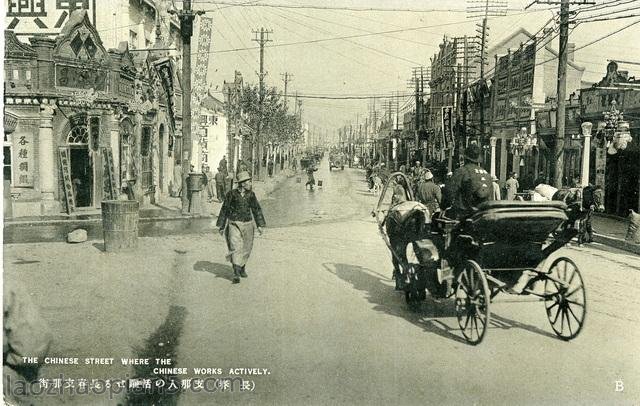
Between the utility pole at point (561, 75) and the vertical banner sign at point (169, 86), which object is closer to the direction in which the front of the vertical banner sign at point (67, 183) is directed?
the utility pole

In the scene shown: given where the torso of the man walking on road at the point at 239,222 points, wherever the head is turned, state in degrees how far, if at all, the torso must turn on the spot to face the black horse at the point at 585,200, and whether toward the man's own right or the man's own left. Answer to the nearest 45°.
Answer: approximately 135° to the man's own left

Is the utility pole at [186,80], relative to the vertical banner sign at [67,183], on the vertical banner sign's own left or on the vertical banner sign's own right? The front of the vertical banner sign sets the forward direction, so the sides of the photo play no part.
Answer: on the vertical banner sign's own left

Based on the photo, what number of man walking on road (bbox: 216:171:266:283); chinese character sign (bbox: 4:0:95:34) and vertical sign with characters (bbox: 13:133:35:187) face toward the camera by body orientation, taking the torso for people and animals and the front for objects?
3

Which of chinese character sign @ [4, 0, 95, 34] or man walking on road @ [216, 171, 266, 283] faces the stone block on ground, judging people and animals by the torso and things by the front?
the chinese character sign

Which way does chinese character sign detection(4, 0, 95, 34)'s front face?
toward the camera

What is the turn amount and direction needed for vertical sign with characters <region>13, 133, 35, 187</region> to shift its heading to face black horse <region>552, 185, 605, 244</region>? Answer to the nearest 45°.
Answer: approximately 45° to its left

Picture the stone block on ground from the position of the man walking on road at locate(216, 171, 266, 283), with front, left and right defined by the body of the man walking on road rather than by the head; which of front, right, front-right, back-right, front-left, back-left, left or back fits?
back-right

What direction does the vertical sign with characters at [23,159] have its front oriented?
toward the camera

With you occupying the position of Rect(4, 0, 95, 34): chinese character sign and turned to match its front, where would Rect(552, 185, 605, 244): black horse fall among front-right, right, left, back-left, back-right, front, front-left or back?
front-left
